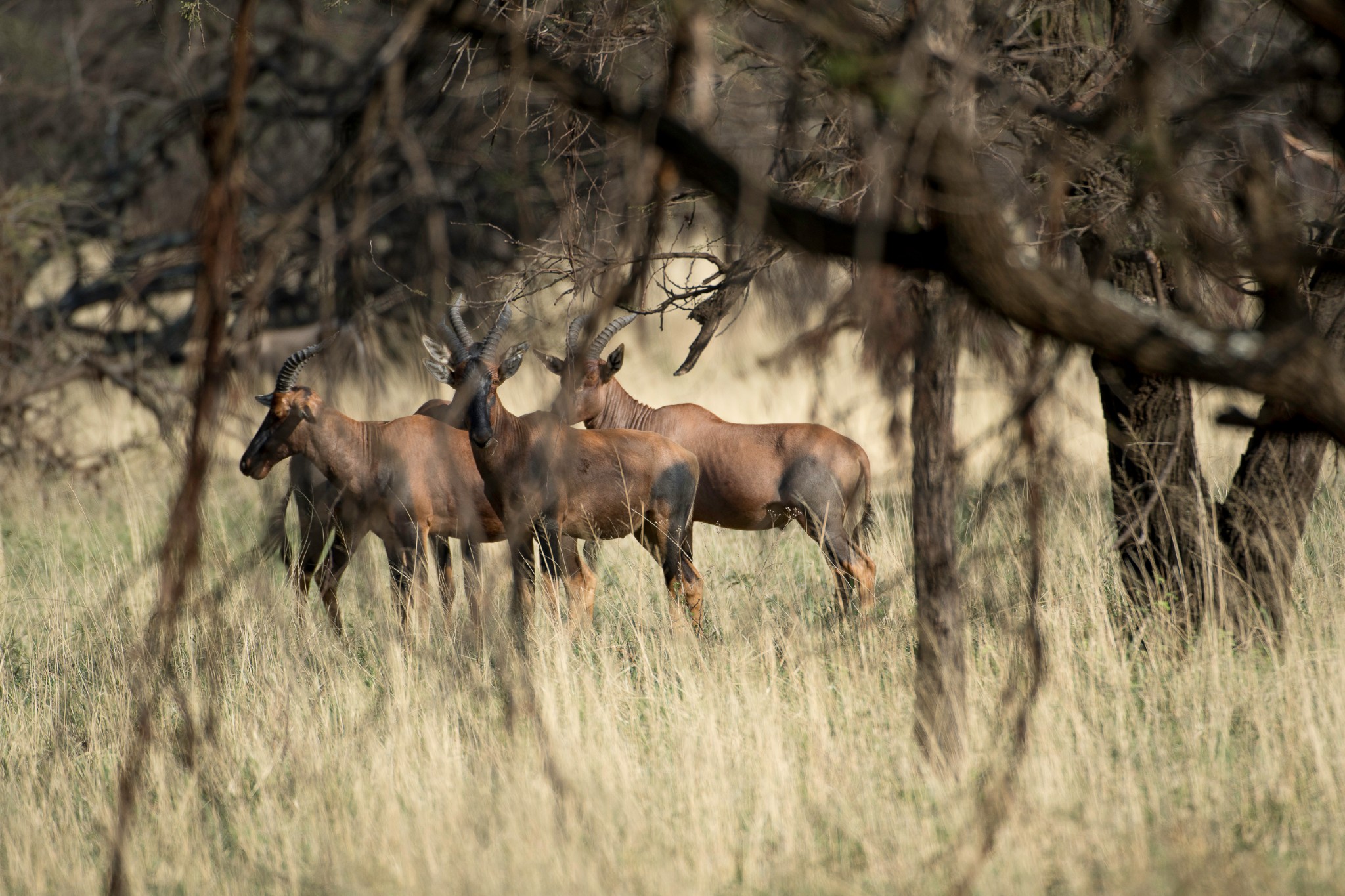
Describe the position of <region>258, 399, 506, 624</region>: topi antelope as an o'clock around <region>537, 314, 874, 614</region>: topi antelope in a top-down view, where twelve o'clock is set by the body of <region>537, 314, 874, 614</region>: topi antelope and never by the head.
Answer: <region>258, 399, 506, 624</region>: topi antelope is roughly at 12 o'clock from <region>537, 314, 874, 614</region>: topi antelope.

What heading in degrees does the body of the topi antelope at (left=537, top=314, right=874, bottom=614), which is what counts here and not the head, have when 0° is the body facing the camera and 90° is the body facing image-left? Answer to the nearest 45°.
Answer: approximately 90°

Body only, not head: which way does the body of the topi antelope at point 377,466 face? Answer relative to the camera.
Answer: to the viewer's left

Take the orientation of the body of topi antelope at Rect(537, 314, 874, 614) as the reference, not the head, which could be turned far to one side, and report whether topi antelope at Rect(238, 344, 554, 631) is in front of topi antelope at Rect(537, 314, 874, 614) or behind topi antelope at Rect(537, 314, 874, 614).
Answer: in front

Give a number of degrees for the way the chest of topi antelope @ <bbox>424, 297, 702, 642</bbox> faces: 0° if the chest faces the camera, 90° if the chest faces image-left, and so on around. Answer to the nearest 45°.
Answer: approximately 45°

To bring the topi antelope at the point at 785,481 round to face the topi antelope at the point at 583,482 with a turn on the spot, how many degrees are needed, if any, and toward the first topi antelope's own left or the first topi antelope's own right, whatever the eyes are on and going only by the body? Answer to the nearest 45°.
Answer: approximately 45° to the first topi antelope's own left

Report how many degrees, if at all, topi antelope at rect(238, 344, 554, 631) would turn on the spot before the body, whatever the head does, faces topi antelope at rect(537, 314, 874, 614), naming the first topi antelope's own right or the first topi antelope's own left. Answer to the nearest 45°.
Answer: approximately 180°

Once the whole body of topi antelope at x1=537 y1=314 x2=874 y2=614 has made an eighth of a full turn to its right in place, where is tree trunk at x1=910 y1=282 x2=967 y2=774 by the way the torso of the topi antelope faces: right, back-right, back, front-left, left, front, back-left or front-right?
back-left

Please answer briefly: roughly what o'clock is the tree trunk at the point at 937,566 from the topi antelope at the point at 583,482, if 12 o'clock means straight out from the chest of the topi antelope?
The tree trunk is roughly at 10 o'clock from the topi antelope.

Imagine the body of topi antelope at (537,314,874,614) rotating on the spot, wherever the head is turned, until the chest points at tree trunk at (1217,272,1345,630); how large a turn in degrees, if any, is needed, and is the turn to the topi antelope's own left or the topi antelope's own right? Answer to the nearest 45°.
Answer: approximately 135° to the topi antelope's own left

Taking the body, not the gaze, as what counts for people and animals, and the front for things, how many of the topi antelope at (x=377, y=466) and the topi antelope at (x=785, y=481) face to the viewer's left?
2
